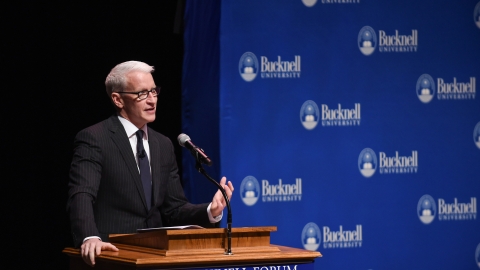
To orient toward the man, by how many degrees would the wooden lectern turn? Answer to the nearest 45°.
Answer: approximately 180°

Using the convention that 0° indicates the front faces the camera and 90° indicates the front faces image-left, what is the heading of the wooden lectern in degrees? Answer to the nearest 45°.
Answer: approximately 315°

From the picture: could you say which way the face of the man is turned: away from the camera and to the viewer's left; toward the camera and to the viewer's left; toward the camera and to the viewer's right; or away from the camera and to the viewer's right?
toward the camera and to the viewer's right

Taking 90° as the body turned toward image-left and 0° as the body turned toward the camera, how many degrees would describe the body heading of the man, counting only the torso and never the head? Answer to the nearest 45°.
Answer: approximately 315°

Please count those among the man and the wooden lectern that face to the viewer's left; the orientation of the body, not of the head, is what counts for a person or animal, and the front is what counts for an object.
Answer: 0
